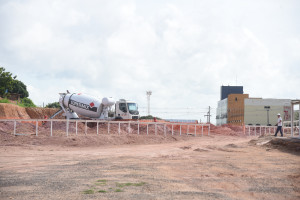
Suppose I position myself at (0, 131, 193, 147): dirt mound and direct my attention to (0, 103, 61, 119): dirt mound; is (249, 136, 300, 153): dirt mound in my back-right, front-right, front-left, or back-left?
back-right

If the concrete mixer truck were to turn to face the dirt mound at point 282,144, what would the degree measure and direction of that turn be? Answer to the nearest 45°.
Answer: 0° — it already faces it

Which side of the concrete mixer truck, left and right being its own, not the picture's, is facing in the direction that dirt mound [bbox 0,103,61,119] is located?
back

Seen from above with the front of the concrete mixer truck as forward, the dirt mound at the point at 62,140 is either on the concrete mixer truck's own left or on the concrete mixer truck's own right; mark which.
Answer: on the concrete mixer truck's own right

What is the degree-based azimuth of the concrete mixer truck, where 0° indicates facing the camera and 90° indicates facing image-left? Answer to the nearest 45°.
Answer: approximately 315°
